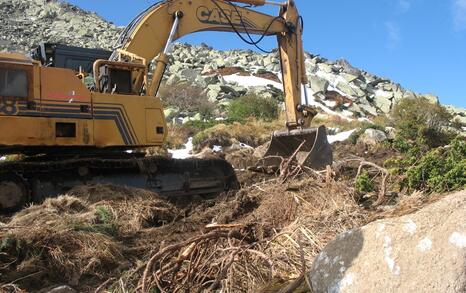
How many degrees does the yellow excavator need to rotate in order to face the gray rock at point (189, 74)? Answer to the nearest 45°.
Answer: approximately 90° to its left

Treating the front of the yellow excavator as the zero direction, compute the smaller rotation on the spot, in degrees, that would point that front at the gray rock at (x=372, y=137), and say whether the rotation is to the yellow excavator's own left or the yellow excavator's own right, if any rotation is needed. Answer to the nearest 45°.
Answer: approximately 45° to the yellow excavator's own left

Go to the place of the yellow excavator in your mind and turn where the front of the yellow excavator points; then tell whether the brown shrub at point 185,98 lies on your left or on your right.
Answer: on your left

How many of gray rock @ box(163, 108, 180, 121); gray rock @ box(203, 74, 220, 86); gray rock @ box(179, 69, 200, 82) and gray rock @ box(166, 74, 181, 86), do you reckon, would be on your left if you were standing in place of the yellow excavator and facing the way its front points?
4

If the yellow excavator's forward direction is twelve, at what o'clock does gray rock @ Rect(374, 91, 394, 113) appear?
The gray rock is roughly at 10 o'clock from the yellow excavator.

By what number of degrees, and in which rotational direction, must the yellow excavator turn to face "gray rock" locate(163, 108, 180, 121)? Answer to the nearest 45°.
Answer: approximately 90° to its left

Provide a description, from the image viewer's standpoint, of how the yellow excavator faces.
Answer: facing to the right of the viewer

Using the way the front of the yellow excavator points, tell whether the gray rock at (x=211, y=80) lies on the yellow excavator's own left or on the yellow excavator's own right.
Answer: on the yellow excavator's own left

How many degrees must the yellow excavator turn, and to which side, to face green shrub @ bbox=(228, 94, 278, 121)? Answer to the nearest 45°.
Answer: approximately 90° to its left

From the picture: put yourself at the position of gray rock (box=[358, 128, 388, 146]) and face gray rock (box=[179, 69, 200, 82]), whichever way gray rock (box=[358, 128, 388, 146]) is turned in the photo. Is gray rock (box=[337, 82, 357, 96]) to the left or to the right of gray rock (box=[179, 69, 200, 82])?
right

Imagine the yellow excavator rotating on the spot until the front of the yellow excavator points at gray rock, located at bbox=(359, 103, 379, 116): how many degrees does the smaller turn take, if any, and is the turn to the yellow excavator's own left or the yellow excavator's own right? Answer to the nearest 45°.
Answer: approximately 45° to the yellow excavator's own left

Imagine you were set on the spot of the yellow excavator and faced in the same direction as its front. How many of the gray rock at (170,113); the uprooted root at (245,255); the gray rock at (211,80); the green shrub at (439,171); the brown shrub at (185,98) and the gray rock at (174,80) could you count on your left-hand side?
4

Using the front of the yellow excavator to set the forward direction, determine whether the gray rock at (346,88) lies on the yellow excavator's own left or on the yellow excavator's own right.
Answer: on the yellow excavator's own left
